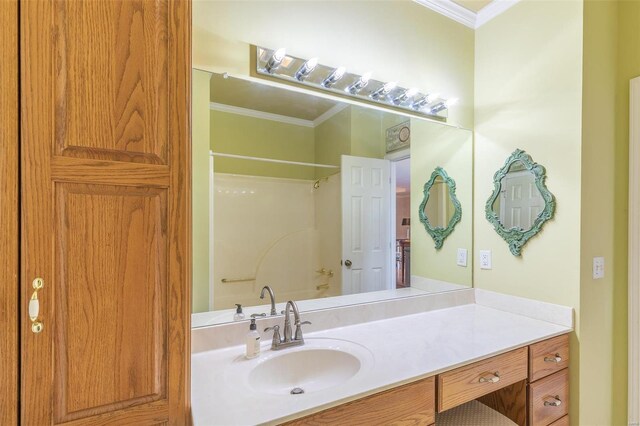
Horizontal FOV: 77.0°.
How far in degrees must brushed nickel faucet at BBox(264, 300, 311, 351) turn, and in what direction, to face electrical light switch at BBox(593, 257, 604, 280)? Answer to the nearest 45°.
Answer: approximately 45° to its left

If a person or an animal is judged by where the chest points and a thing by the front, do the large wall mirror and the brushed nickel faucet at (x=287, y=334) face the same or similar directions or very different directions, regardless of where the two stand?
same or similar directions

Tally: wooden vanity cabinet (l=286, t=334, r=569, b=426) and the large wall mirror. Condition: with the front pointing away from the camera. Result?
0

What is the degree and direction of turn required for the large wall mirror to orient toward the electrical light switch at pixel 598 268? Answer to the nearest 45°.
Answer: approximately 45° to its left

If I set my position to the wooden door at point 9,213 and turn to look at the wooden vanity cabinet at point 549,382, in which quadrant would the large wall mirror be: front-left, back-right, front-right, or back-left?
front-left

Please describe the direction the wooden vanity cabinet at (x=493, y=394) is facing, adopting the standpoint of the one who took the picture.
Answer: facing the viewer and to the right of the viewer

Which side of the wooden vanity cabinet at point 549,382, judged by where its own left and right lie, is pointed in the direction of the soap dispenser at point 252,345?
right

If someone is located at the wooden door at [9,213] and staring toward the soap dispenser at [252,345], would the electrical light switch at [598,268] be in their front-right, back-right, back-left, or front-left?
front-right

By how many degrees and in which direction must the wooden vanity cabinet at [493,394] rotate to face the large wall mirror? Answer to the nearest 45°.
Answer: approximately 135° to its right
